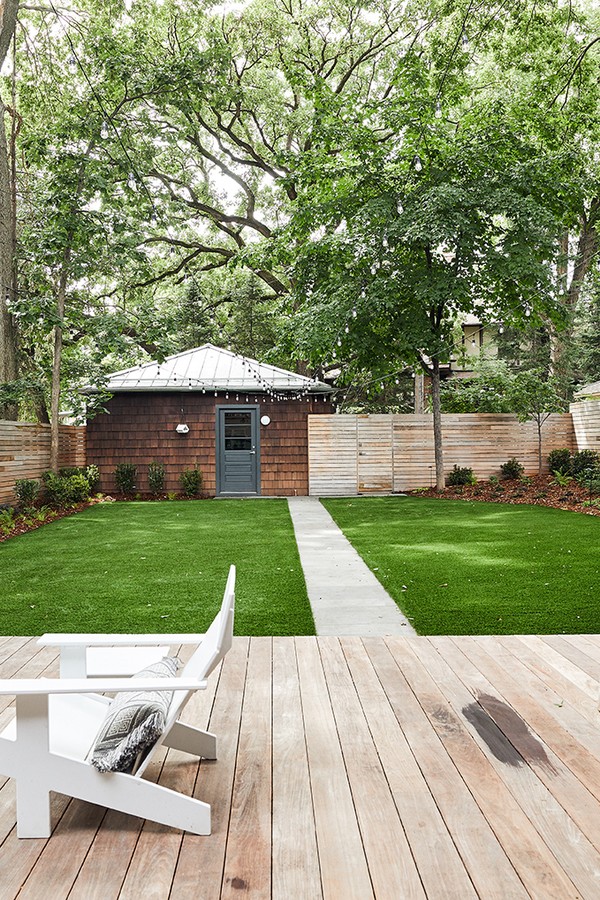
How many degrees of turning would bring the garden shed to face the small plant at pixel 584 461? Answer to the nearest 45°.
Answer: approximately 90° to its left

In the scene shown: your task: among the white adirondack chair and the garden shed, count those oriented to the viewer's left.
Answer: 1

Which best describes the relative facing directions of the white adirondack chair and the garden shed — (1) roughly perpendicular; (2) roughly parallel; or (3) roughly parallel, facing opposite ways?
roughly perpendicular

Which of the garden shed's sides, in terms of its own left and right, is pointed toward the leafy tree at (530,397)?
left

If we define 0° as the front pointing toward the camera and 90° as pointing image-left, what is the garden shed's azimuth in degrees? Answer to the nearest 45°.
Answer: approximately 0°

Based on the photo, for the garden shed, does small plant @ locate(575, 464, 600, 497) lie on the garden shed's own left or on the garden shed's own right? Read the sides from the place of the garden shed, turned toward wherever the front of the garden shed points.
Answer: on the garden shed's own left

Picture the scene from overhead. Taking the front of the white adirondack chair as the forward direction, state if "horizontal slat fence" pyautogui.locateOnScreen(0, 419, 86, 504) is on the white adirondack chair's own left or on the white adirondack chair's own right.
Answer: on the white adirondack chair's own right

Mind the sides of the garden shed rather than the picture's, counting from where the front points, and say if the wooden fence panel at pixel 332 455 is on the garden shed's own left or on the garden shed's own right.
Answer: on the garden shed's own left

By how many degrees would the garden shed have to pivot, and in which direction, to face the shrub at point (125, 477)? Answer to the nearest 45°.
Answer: approximately 90° to its right

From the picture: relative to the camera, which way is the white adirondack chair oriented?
to the viewer's left

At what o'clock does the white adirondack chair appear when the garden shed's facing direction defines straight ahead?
The white adirondack chair is roughly at 12 o'clock from the garden shed.

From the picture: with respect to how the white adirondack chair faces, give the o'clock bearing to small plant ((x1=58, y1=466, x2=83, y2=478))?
The small plant is roughly at 3 o'clock from the white adirondack chair.

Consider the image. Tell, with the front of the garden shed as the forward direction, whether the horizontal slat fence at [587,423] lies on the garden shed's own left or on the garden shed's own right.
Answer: on the garden shed's own left
